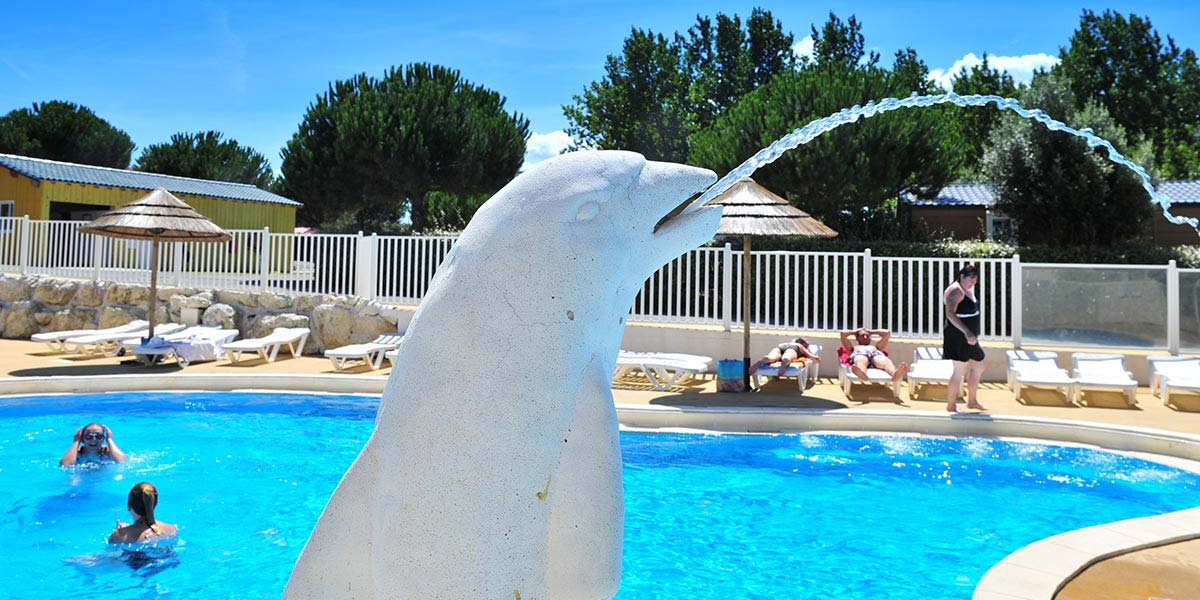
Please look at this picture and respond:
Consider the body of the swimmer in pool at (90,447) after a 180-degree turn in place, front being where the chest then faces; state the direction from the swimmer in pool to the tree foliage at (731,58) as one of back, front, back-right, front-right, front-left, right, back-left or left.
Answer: front-right

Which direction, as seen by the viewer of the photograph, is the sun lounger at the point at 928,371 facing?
facing the viewer

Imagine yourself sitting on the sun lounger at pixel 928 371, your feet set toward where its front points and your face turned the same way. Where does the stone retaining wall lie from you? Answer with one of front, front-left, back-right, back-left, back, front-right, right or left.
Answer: right

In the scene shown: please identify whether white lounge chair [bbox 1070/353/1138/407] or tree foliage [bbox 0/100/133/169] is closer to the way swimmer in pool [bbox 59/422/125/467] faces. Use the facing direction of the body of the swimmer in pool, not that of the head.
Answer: the white lounge chair

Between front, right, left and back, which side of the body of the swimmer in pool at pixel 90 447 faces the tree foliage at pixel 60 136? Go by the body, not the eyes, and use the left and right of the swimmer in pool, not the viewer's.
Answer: back

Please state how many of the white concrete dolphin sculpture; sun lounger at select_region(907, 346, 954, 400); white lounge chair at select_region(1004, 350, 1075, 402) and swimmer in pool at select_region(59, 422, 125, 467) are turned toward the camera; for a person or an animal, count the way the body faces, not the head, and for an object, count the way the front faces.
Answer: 3

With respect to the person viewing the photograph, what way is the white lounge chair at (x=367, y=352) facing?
facing the viewer and to the left of the viewer

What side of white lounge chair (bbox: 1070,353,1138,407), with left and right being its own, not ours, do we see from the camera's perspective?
front

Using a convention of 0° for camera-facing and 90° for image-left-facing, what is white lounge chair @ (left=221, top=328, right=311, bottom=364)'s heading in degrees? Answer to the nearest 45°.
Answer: approximately 45°

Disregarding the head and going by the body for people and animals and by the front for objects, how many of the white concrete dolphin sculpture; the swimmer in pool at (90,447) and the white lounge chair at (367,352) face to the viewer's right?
1

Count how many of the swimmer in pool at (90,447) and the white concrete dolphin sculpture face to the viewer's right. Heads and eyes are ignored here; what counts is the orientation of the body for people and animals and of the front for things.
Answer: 1

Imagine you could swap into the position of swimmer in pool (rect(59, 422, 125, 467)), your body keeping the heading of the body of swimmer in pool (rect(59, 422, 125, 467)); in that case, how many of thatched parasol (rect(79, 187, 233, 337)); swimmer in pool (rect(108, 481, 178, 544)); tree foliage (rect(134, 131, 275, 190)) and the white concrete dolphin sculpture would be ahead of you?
2

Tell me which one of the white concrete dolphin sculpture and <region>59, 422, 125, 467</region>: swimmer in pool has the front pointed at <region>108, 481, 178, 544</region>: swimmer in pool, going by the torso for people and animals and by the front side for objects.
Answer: <region>59, 422, 125, 467</region>: swimmer in pool

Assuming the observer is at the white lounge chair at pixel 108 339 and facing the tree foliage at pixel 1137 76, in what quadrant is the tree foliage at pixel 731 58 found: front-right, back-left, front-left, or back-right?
front-left
